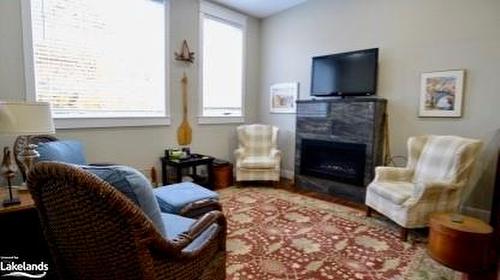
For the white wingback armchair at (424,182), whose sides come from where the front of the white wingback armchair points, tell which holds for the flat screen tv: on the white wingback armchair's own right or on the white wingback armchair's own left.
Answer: on the white wingback armchair's own right

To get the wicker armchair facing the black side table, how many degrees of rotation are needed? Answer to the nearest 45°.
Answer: approximately 45° to its left

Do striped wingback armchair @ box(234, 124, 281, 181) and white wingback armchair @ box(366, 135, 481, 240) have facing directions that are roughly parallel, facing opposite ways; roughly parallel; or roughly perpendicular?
roughly perpendicular

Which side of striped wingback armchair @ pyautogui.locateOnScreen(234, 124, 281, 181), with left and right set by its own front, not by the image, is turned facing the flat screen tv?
left

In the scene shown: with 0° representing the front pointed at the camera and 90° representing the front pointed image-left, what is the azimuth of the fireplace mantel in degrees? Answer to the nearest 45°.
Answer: approximately 45°

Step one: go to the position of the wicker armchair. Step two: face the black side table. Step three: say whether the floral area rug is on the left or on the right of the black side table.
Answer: right

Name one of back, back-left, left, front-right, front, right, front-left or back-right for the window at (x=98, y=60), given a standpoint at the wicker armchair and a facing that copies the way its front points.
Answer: front-left

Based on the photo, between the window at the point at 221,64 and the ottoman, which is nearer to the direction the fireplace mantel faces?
the ottoman

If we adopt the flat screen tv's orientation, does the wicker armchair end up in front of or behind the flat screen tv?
in front

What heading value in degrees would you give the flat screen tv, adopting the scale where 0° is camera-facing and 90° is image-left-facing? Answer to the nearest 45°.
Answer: approximately 45°

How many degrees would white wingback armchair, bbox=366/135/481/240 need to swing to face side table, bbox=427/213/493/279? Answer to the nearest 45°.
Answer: approximately 45° to its left

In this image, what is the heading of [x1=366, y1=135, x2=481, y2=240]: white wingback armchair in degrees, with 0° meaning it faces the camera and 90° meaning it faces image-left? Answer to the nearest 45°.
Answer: approximately 45°

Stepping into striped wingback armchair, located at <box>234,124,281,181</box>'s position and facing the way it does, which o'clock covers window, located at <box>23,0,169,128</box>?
The window is roughly at 2 o'clock from the striped wingback armchair.

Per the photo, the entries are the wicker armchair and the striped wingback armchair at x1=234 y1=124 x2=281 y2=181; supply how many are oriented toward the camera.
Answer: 1
